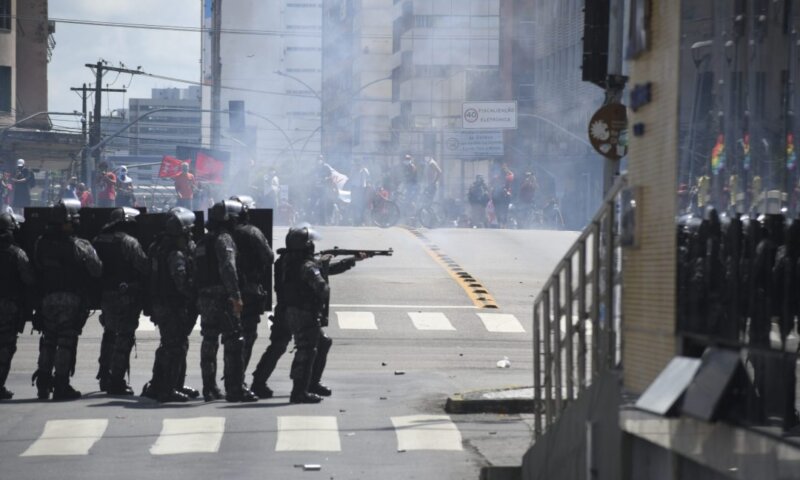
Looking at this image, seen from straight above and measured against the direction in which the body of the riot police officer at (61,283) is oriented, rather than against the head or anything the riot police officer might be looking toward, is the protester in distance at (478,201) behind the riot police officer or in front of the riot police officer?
in front

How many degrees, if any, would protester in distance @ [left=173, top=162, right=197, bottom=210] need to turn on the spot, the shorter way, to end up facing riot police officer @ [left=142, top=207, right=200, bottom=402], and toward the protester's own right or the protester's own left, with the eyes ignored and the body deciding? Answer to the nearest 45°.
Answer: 0° — they already face them

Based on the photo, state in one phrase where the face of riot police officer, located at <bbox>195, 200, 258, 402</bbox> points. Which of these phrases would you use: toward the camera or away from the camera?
away from the camera

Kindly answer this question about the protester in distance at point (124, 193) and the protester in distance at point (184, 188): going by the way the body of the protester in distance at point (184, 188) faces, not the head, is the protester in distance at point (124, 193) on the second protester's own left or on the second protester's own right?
on the second protester's own right

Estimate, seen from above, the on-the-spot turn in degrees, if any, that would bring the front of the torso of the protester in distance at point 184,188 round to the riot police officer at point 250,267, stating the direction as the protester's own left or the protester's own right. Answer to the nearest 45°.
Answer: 0° — they already face them

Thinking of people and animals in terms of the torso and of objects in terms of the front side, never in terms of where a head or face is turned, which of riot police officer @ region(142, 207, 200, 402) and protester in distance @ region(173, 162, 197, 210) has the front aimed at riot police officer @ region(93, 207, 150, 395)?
the protester in distance

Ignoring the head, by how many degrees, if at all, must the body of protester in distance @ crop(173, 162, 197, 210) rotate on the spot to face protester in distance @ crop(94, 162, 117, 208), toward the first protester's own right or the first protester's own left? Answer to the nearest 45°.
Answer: approximately 90° to the first protester's own right

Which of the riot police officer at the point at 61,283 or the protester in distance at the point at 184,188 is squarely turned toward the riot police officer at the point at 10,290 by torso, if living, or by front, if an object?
the protester in distance

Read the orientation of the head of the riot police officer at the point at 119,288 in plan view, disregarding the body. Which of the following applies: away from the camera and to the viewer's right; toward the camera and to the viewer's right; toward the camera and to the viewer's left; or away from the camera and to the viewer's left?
away from the camera and to the viewer's right
